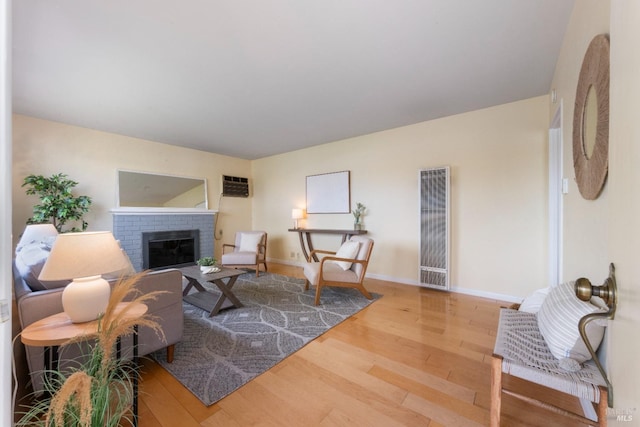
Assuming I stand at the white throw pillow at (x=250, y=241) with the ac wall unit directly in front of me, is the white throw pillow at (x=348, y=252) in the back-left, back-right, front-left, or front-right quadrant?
back-right

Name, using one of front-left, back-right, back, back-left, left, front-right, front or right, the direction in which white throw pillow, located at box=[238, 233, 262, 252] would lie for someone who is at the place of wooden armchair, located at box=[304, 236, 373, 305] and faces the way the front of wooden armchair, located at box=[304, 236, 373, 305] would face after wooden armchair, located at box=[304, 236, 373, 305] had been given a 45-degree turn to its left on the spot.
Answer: back-right

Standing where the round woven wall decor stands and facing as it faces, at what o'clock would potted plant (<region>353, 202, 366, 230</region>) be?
The potted plant is roughly at 1 o'clock from the round woven wall decor.

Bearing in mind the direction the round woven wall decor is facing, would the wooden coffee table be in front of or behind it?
in front

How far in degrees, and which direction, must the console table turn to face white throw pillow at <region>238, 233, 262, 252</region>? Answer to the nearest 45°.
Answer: approximately 45° to its right

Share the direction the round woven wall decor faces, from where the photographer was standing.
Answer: facing to the left of the viewer

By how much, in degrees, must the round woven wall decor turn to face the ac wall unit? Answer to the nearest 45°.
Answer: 0° — it already faces it

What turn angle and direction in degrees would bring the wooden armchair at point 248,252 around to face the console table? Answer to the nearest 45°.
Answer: approximately 135° to its left

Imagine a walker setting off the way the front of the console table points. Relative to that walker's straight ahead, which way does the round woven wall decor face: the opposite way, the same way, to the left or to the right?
to the right

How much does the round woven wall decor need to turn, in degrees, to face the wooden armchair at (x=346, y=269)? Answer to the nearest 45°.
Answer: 0° — it already faces it

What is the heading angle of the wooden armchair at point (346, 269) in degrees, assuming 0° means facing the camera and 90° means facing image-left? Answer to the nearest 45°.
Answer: approximately 45°
